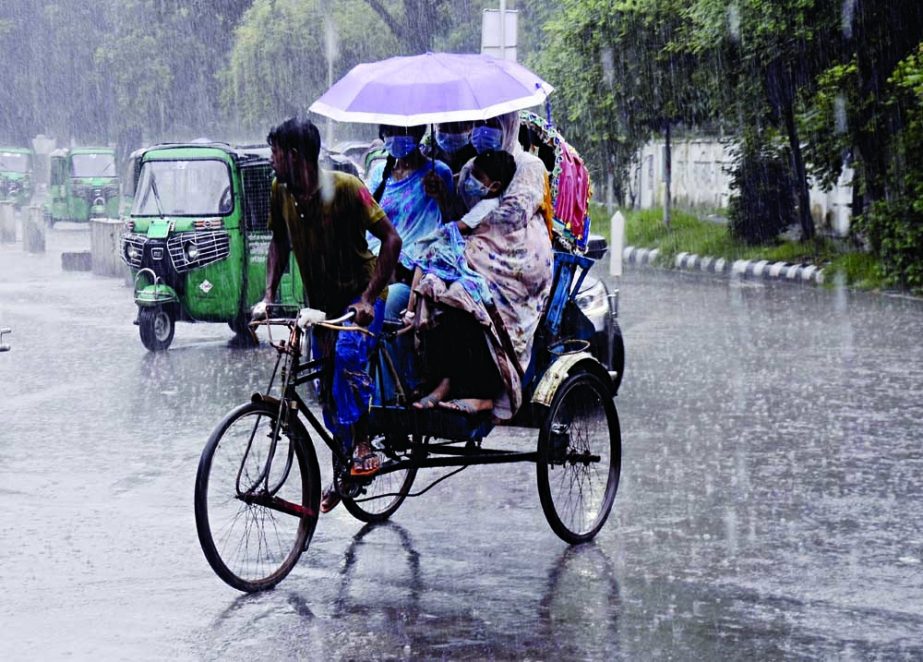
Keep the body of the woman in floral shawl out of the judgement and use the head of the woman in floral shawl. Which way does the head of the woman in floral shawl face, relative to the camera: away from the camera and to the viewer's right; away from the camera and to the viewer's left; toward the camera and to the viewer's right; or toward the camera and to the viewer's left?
toward the camera and to the viewer's left

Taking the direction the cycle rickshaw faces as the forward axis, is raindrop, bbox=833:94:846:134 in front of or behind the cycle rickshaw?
behind

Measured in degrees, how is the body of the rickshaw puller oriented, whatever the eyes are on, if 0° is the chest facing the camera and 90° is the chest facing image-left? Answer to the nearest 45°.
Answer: approximately 45°

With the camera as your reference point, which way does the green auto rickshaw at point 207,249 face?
facing the viewer and to the left of the viewer

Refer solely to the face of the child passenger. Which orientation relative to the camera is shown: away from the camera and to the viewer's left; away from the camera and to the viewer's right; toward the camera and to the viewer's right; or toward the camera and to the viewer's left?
toward the camera and to the viewer's left

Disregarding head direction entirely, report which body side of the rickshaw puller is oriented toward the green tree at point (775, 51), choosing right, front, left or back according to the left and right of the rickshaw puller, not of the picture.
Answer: back

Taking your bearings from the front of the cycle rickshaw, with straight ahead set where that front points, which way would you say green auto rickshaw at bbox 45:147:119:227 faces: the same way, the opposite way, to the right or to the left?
to the left
